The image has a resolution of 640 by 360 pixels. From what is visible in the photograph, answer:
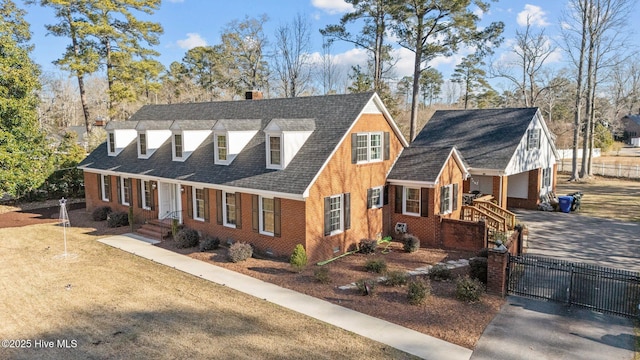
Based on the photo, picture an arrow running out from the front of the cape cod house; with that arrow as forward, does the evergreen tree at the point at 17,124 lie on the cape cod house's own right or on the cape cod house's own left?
on the cape cod house's own right

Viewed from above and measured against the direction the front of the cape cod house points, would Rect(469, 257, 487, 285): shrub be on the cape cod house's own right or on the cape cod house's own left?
on the cape cod house's own left

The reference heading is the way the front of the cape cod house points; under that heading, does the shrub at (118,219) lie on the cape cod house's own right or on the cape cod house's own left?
on the cape cod house's own right

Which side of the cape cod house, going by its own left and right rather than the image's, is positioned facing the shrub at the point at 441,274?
left

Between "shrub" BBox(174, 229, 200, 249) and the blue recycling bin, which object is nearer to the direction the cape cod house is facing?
the shrub

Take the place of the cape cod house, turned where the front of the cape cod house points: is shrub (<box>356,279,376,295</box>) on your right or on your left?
on your left

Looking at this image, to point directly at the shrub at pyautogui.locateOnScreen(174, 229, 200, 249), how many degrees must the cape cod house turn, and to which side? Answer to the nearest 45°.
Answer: approximately 45° to its right

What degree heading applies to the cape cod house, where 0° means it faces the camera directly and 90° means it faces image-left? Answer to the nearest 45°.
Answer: approximately 45°
